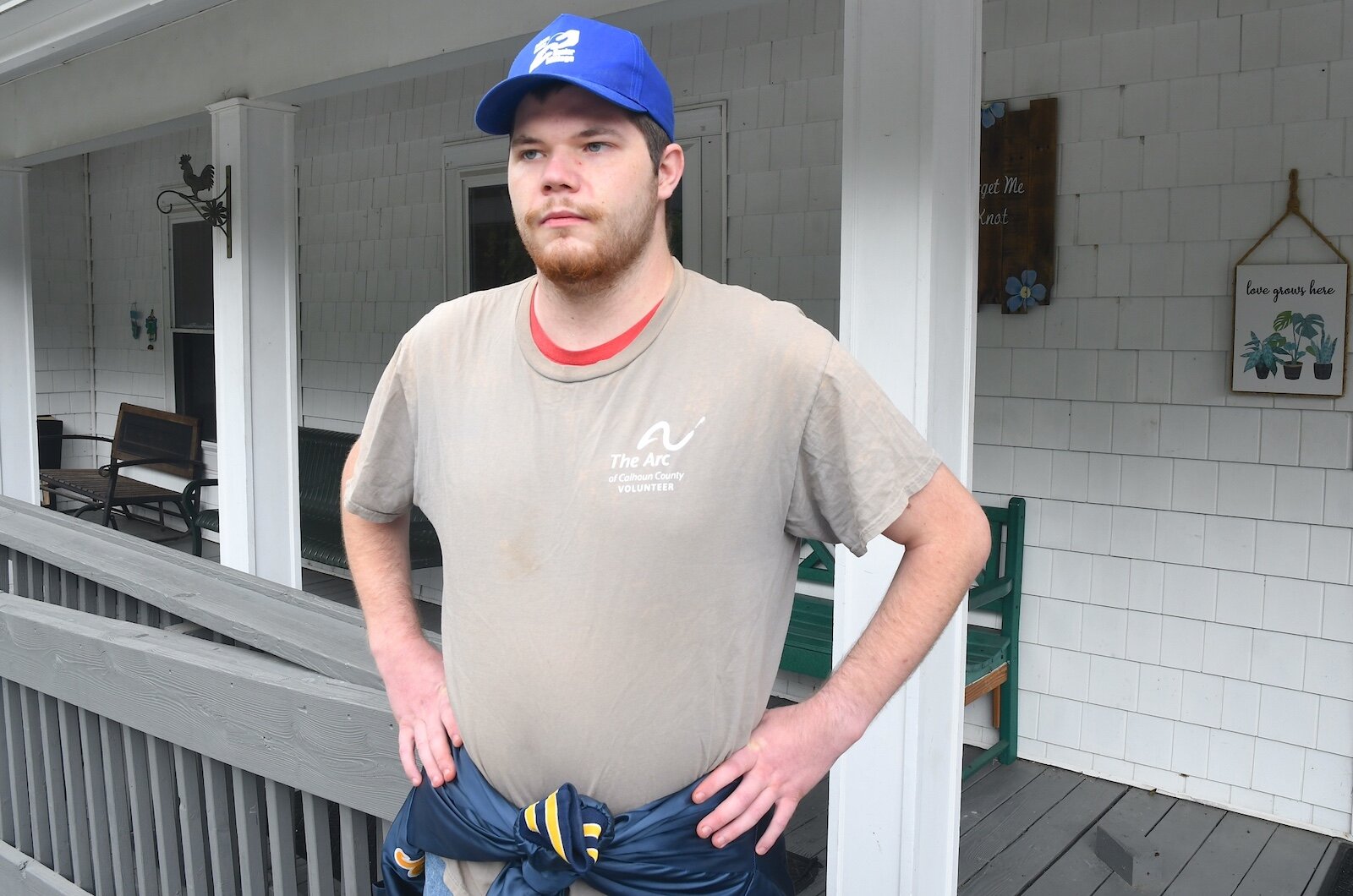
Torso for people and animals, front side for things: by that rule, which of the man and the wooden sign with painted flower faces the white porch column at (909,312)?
the wooden sign with painted flower

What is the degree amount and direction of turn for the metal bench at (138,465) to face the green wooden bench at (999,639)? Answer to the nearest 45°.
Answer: approximately 90° to its left

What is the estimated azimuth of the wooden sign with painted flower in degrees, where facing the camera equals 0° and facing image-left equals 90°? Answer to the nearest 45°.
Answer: approximately 0°

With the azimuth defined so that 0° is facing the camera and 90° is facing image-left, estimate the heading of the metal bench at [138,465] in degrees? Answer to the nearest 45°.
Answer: approximately 45°

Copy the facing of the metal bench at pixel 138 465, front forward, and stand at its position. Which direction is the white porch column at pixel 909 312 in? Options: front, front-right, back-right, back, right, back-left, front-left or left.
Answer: front-left

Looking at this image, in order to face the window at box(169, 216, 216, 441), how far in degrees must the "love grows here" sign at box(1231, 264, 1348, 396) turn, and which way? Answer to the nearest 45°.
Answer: approximately 90° to its right

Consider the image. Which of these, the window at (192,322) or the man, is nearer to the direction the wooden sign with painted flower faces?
the man

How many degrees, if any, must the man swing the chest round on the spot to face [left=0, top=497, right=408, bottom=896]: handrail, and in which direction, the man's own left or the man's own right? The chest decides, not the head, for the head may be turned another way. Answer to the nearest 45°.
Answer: approximately 90° to the man's own right

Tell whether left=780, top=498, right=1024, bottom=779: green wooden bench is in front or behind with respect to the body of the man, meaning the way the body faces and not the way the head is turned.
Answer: behind

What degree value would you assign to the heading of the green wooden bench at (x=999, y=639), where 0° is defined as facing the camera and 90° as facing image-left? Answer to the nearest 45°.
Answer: approximately 45°

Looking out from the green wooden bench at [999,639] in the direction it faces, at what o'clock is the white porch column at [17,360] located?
The white porch column is roughly at 2 o'clock from the green wooden bench.
